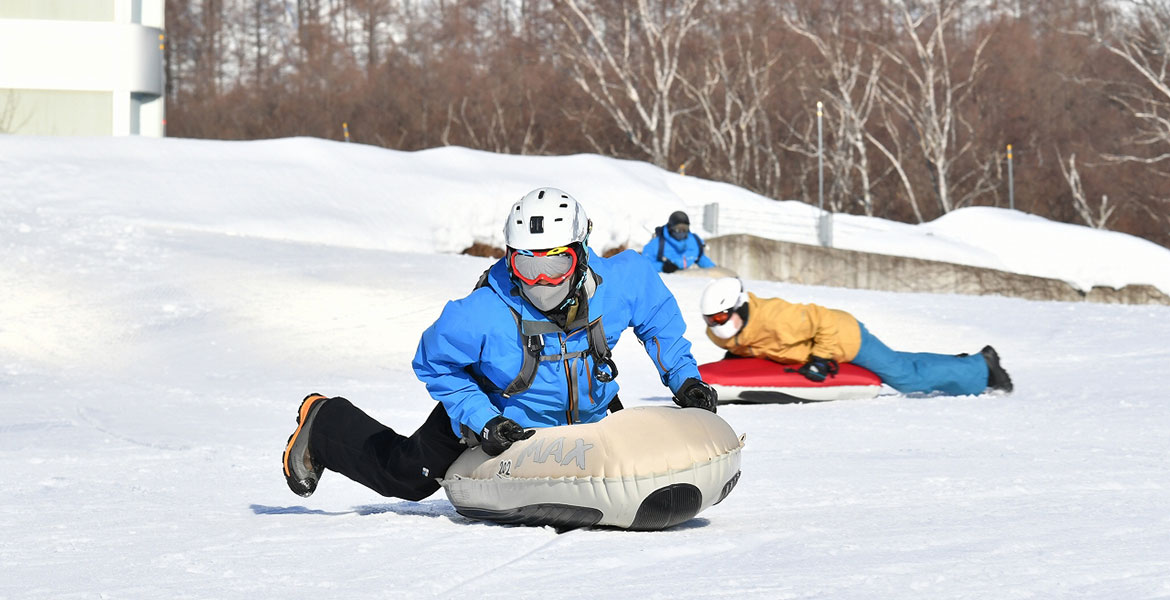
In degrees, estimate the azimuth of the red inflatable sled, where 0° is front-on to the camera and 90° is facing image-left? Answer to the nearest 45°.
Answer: approximately 90°

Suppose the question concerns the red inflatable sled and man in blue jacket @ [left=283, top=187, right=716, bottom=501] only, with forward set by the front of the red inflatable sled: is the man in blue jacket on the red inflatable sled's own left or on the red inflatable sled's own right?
on the red inflatable sled's own left

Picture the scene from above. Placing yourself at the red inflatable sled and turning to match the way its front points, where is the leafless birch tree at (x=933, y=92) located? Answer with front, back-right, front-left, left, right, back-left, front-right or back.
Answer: right

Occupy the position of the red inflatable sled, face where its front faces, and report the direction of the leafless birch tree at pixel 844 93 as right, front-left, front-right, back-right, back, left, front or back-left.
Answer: right

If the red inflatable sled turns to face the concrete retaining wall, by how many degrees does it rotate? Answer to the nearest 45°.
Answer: approximately 90° to its right

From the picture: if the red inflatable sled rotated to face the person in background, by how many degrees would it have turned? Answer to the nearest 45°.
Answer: approximately 90° to its right

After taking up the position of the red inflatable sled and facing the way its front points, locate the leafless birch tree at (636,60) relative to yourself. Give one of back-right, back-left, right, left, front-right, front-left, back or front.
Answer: right

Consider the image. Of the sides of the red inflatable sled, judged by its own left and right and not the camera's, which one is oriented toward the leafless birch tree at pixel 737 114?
right
